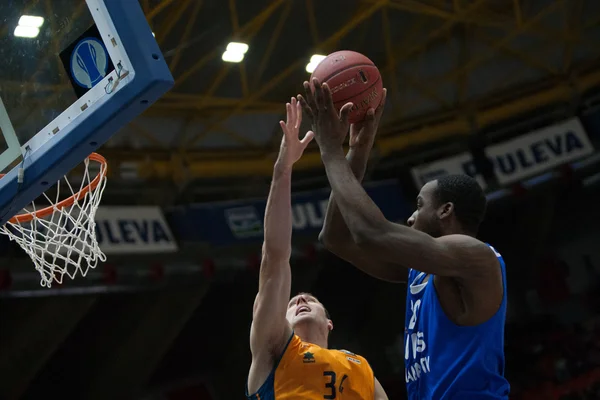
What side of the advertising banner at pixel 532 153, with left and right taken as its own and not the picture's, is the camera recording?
front

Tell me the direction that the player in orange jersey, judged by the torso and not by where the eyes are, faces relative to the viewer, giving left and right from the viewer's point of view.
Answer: facing the viewer

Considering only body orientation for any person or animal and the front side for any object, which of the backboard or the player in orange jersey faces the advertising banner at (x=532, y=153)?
the backboard

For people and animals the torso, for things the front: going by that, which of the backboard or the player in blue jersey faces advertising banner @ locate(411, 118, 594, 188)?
the backboard

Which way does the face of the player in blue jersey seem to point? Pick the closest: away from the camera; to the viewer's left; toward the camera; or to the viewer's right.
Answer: to the viewer's left

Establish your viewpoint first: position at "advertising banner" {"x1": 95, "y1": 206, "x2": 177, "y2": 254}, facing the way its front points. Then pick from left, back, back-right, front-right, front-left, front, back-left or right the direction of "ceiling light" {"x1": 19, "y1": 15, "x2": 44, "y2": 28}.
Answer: front

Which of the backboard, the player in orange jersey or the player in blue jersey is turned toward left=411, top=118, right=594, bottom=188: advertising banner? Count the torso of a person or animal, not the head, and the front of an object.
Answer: the backboard

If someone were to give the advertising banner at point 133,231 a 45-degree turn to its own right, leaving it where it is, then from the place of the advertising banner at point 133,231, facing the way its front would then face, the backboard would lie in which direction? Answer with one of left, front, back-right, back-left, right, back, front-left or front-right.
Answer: front-left

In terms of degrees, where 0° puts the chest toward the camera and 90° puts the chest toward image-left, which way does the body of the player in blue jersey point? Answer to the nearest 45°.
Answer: approximately 90°

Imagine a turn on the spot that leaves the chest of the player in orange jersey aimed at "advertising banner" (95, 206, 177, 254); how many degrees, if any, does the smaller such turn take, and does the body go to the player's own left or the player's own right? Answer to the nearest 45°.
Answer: approximately 180°

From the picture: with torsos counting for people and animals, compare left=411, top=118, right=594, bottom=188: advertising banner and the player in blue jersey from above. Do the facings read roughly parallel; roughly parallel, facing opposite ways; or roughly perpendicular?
roughly perpendicular

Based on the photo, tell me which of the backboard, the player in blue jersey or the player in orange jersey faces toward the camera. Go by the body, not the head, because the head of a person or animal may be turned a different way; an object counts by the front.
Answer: the player in orange jersey

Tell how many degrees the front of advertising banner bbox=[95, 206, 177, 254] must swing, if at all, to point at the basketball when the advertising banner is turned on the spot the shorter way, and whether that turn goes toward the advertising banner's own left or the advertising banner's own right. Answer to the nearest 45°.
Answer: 0° — it already faces it
